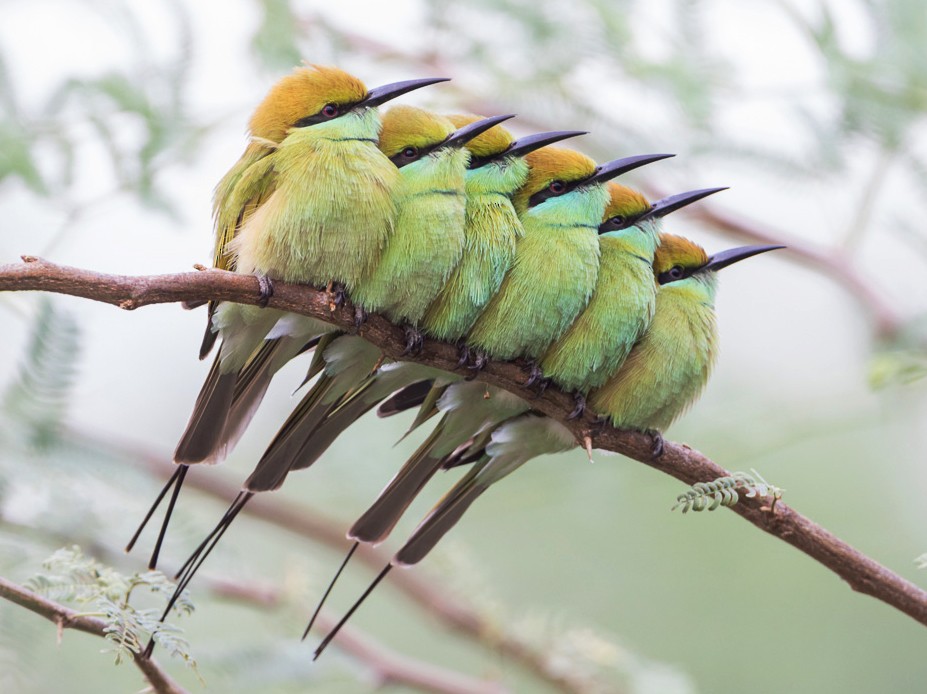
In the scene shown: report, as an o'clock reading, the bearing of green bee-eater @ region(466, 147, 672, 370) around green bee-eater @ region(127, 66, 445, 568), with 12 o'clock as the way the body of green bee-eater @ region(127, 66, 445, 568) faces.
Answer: green bee-eater @ region(466, 147, 672, 370) is roughly at 10 o'clock from green bee-eater @ region(127, 66, 445, 568).

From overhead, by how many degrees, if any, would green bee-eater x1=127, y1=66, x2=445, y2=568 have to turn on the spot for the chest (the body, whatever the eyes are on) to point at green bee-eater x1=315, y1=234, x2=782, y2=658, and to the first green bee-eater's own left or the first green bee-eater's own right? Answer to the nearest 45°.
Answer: approximately 45° to the first green bee-eater's own left

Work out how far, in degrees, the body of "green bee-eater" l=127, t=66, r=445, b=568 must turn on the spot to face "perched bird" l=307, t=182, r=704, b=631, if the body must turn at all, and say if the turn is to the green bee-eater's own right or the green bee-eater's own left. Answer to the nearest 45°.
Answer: approximately 45° to the green bee-eater's own left

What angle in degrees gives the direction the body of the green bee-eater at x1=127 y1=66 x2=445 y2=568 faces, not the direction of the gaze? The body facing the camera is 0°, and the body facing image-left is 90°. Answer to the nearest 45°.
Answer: approximately 315°
